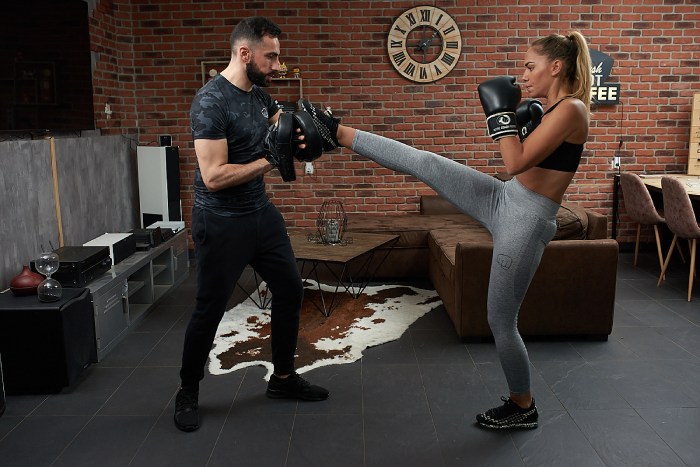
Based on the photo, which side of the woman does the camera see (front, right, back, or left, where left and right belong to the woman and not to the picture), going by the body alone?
left

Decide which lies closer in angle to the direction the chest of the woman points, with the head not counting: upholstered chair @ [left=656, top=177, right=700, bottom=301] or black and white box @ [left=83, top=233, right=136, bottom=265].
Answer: the black and white box

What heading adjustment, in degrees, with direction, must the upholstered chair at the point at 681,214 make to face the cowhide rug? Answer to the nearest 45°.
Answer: approximately 180°

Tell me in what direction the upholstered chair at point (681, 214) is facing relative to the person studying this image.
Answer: facing away from the viewer and to the right of the viewer

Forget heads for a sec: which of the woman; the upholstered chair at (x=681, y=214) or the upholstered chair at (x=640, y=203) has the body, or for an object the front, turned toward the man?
the woman

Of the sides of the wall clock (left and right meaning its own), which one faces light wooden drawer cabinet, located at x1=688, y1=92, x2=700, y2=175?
left

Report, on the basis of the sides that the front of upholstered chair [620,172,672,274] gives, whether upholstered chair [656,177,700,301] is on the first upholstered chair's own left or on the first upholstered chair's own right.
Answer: on the first upholstered chair's own right

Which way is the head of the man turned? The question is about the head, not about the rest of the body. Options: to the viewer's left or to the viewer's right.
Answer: to the viewer's right

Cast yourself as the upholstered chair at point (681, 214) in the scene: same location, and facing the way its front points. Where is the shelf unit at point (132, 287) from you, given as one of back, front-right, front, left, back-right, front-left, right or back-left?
back

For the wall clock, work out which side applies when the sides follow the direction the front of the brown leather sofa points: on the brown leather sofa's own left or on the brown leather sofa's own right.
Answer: on the brown leather sofa's own right

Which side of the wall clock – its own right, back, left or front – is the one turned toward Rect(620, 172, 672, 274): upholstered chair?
left

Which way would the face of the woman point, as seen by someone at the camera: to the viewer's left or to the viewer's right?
to the viewer's left

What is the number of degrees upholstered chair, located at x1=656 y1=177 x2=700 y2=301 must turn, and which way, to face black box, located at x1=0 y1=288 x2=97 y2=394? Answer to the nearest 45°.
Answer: approximately 180°
